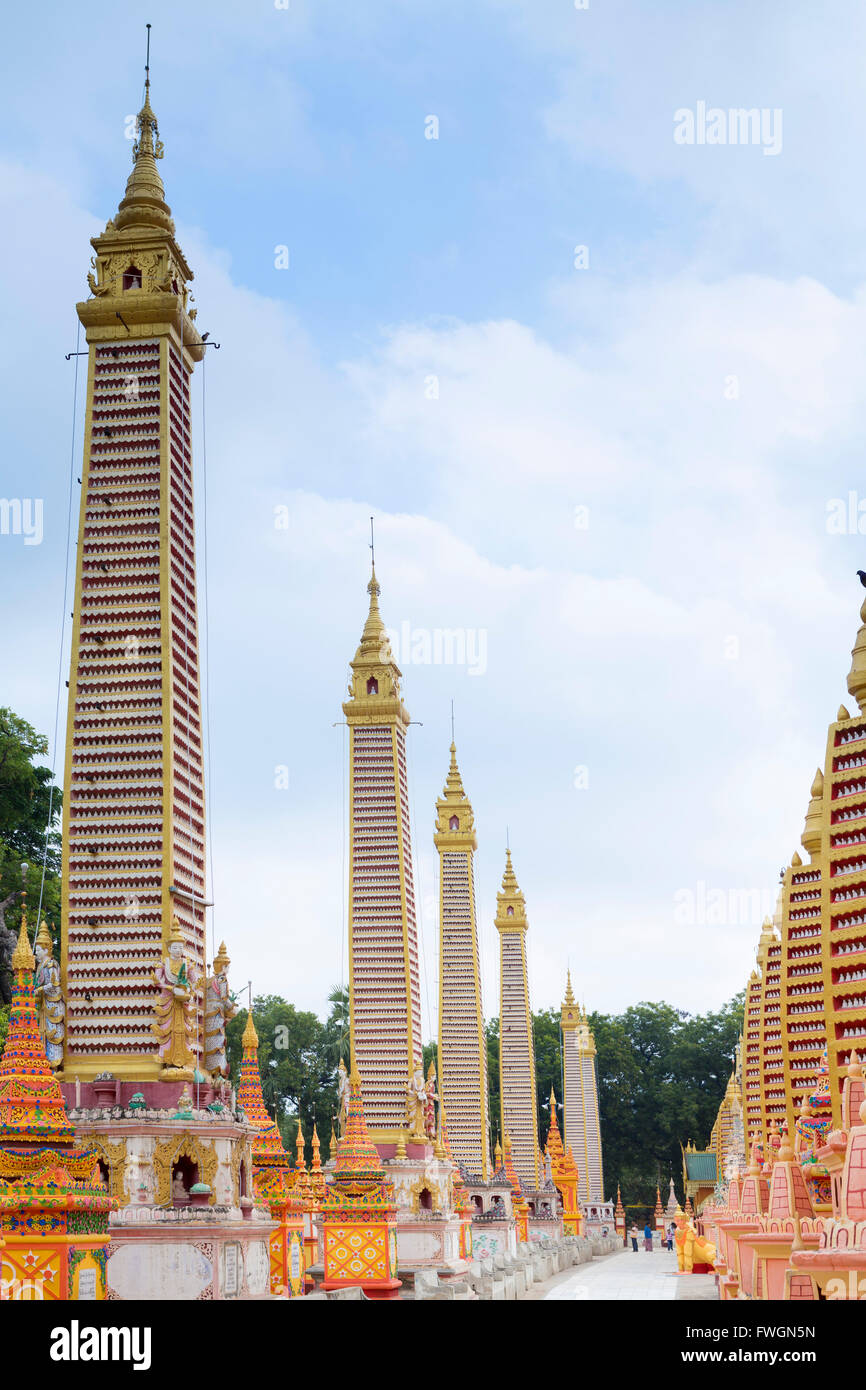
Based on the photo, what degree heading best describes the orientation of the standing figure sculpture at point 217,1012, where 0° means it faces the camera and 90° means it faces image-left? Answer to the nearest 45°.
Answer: approximately 270°

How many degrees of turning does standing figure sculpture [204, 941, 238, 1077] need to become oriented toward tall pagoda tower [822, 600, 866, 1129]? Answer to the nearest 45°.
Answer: approximately 45° to its right

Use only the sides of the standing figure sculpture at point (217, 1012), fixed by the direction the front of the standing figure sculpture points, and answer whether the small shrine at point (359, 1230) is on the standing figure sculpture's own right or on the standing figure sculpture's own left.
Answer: on the standing figure sculpture's own left

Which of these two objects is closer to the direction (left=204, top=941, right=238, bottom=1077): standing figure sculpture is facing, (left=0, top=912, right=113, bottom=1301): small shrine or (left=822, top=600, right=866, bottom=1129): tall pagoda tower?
the tall pagoda tower

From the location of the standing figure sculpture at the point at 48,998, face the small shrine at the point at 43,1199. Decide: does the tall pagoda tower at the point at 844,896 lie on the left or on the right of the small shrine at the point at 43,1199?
left
